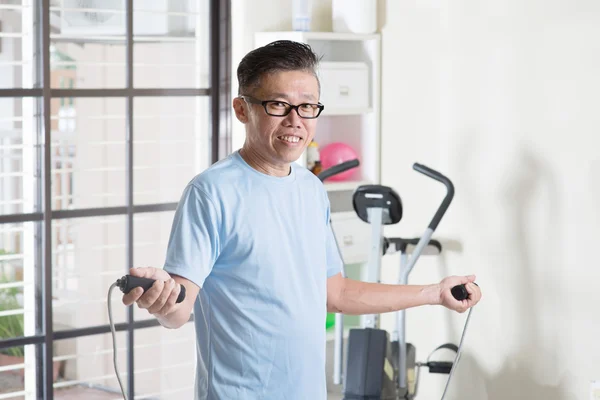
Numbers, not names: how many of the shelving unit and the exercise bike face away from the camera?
0

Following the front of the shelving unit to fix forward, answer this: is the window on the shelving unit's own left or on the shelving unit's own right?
on the shelving unit's own right

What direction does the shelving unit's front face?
toward the camera

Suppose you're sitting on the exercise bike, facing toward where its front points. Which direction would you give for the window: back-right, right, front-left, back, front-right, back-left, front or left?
front-right
